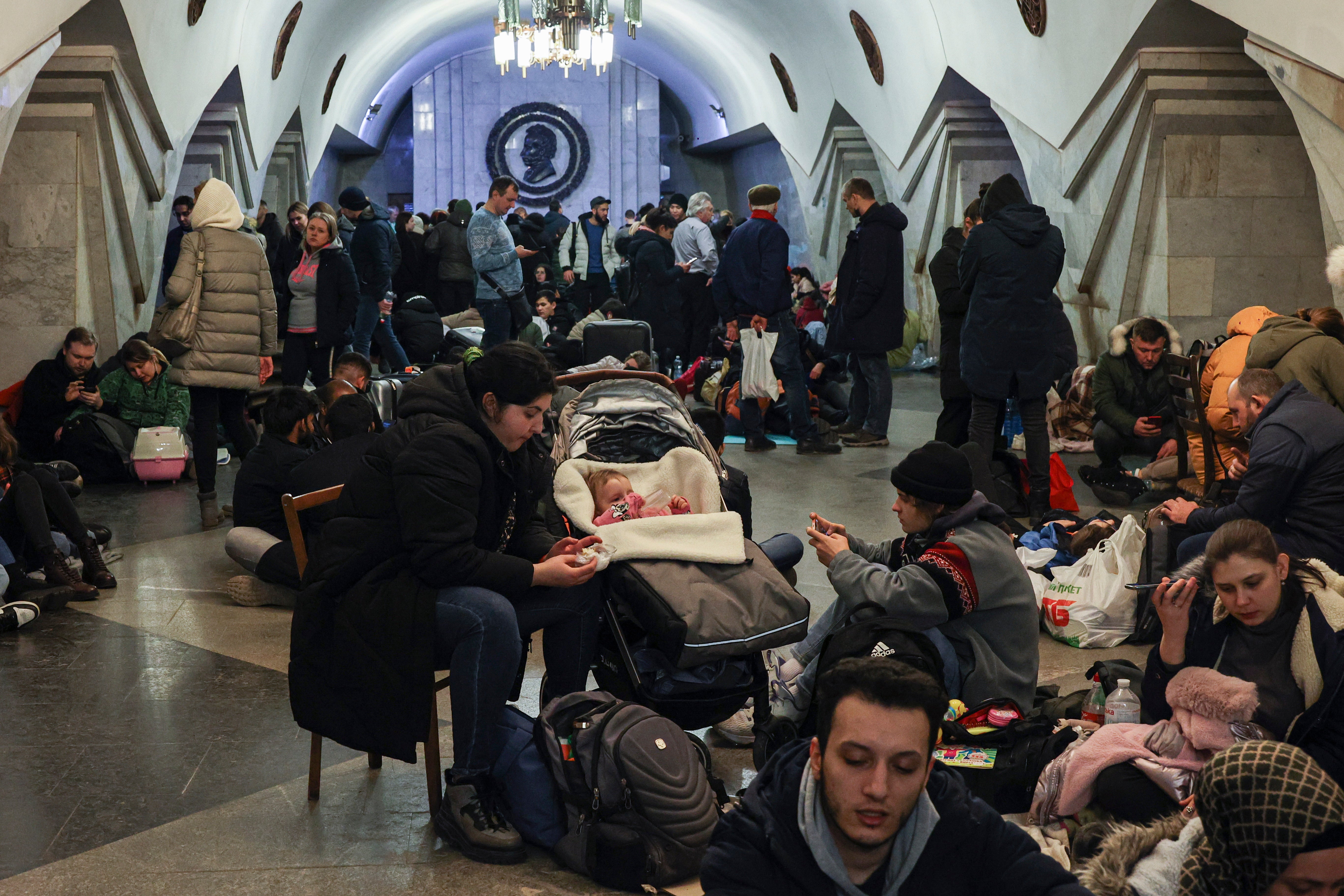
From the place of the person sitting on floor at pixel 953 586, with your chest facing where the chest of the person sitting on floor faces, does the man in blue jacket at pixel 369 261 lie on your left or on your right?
on your right

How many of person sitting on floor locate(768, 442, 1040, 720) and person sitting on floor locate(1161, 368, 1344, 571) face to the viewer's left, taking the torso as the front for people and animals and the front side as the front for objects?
2

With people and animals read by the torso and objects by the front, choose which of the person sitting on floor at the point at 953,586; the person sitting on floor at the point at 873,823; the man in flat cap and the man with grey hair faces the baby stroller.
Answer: the person sitting on floor at the point at 953,586

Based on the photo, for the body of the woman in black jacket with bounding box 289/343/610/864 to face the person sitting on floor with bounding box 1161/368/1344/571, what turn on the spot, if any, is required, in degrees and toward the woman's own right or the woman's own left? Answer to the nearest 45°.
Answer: approximately 45° to the woman's own left

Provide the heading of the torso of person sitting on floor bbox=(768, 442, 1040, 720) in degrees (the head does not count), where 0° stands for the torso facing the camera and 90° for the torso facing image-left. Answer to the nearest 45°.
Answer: approximately 90°

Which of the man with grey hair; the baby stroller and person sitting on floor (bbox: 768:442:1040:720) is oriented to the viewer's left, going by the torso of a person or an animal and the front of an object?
the person sitting on floor

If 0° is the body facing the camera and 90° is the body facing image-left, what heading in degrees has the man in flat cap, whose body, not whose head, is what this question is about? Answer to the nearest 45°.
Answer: approximately 225°

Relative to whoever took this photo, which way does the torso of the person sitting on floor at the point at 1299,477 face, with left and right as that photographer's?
facing to the left of the viewer

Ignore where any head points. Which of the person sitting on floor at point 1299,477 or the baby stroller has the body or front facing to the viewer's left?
the person sitting on floor

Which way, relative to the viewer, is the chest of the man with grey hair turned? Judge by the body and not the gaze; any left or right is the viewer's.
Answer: facing away from the viewer and to the right of the viewer
